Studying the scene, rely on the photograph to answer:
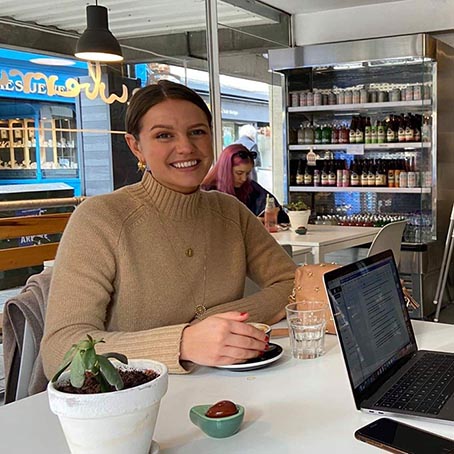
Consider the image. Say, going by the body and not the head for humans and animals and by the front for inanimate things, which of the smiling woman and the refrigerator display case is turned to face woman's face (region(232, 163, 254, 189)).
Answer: the refrigerator display case

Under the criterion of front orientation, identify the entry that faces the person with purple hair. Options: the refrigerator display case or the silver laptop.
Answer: the refrigerator display case

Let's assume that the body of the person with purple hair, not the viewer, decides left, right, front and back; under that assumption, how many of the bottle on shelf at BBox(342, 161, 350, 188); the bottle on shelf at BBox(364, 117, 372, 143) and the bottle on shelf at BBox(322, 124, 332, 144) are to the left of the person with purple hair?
3

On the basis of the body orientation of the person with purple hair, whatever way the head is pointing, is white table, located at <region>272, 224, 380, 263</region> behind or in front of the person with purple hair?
in front

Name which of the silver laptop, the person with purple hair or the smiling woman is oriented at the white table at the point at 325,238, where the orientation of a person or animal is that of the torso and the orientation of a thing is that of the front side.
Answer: the person with purple hair

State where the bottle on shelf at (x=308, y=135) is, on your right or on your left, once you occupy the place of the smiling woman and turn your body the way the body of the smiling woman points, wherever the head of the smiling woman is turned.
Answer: on your left

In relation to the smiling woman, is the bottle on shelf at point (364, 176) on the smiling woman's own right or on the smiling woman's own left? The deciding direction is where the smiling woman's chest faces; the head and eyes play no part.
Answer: on the smiling woman's own left

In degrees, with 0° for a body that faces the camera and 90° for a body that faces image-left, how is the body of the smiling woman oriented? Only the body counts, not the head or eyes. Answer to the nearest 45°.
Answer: approximately 315°

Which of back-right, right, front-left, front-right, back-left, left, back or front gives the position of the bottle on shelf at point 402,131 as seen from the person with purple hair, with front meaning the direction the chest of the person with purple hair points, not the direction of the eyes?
left

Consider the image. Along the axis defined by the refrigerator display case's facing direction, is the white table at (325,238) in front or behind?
in front
